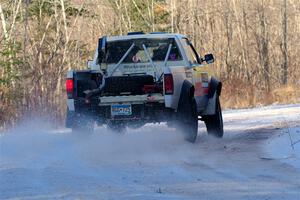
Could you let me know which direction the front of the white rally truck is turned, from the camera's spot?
facing away from the viewer
